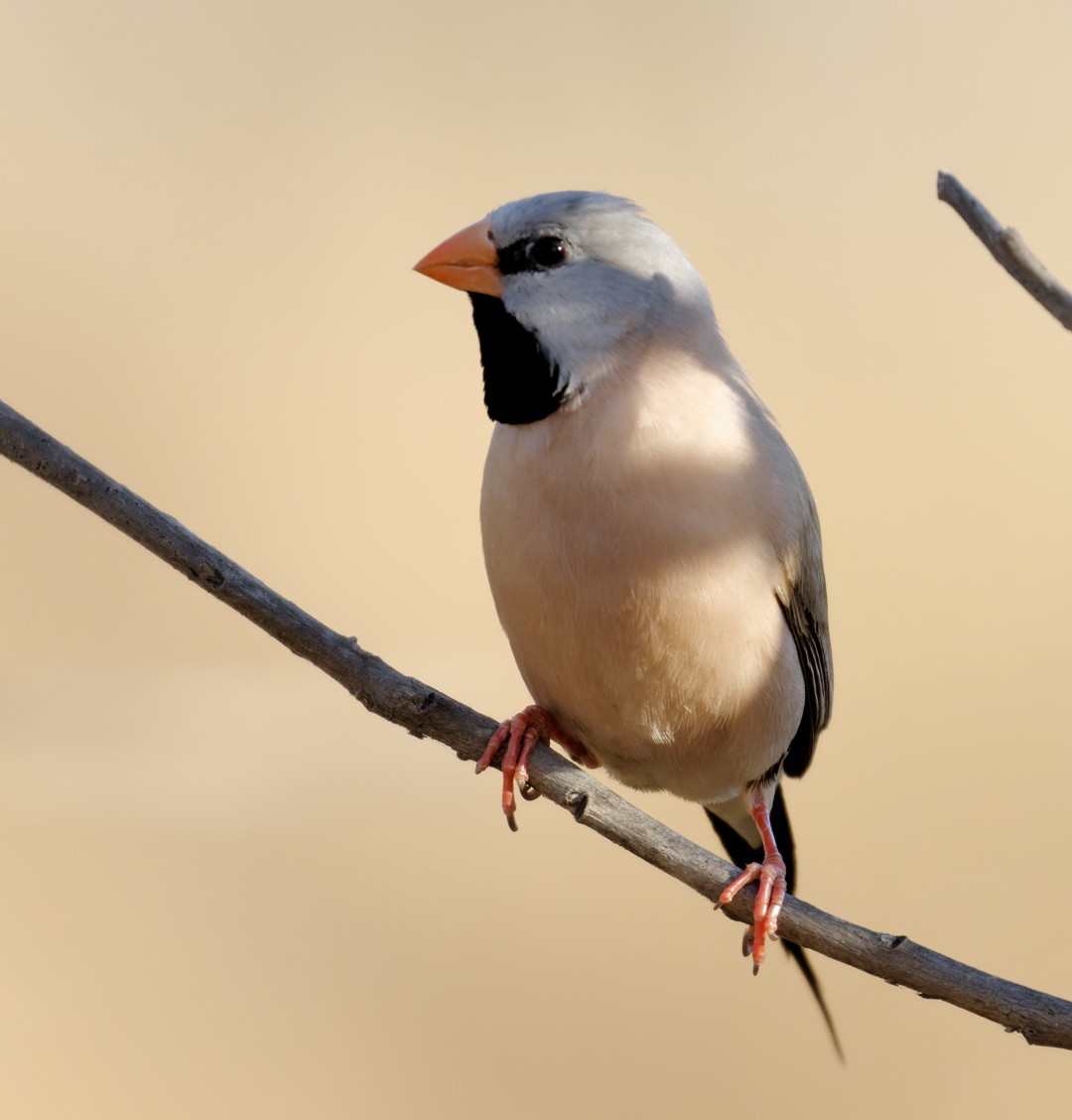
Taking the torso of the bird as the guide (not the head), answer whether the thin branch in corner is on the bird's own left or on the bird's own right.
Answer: on the bird's own left

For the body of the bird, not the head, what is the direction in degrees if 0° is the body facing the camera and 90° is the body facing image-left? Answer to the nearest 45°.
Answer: approximately 45°
